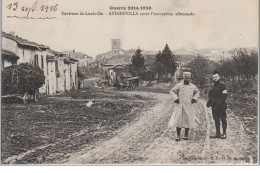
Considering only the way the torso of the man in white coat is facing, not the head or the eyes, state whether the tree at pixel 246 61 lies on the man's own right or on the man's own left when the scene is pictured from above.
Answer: on the man's own left

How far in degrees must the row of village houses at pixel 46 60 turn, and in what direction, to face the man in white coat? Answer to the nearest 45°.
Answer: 0° — it already faces them

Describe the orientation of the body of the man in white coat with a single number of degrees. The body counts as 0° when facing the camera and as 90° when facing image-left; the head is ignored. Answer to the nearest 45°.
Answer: approximately 0°

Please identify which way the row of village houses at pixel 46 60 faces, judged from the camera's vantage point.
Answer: facing the viewer and to the right of the viewer

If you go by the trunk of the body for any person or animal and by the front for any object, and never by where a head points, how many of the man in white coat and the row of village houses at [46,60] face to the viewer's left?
0

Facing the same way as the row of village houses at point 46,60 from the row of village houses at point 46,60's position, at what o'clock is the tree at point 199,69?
The tree is roughly at 11 o'clock from the row of village houses.

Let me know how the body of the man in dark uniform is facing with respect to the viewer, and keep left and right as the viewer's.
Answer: facing the viewer and to the left of the viewer
